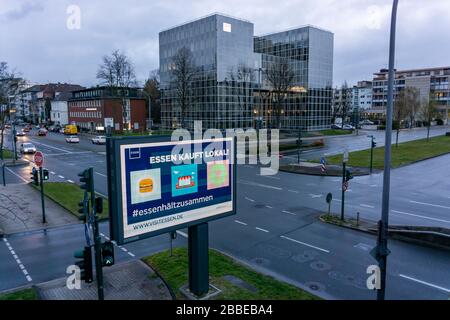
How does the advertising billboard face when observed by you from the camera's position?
facing the viewer and to the right of the viewer

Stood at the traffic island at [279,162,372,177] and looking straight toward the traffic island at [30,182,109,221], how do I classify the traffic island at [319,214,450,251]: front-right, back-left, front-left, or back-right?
front-left

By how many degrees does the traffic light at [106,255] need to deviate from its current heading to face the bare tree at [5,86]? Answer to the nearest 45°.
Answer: approximately 180°

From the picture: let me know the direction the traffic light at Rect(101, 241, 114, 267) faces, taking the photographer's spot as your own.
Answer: facing the viewer

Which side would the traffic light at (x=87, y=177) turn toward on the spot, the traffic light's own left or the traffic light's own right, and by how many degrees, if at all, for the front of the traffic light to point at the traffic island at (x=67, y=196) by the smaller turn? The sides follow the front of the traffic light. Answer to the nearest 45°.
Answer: approximately 90° to the traffic light's own right

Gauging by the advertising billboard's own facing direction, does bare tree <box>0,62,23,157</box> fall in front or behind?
behind

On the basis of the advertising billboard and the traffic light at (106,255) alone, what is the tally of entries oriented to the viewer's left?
0
